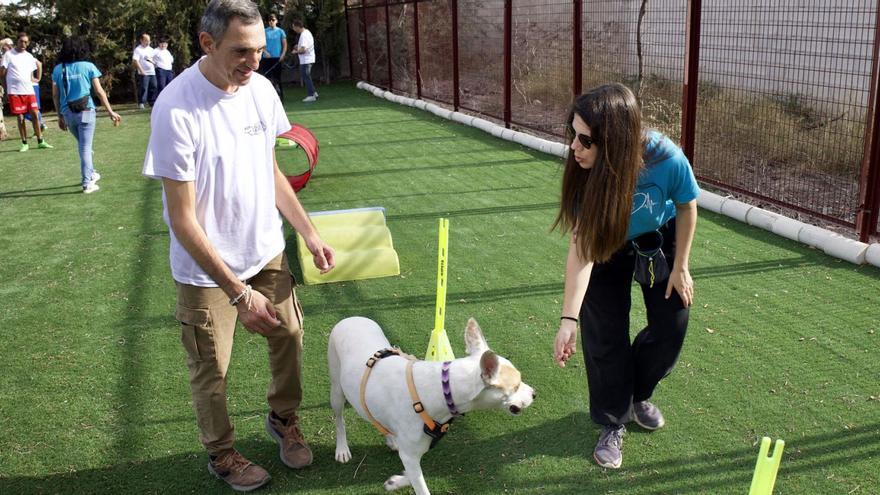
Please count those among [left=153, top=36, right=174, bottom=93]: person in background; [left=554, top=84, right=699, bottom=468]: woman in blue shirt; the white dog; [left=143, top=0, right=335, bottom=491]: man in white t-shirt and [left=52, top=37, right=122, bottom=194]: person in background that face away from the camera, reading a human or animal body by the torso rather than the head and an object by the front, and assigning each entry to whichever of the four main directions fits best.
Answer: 1

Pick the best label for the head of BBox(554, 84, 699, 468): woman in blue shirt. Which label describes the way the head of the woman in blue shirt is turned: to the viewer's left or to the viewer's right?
to the viewer's left

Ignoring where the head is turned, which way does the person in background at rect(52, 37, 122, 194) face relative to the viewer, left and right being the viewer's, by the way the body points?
facing away from the viewer

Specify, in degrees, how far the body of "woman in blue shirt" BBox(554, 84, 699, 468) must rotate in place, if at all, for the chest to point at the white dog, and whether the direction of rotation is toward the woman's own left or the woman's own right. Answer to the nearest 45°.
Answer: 0° — they already face it

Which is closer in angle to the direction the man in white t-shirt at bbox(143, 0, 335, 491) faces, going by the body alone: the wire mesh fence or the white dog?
the white dog

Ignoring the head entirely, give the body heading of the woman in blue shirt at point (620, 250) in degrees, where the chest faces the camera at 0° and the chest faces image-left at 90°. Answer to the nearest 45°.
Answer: approximately 45°

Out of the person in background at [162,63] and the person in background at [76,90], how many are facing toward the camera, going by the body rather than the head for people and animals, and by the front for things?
1

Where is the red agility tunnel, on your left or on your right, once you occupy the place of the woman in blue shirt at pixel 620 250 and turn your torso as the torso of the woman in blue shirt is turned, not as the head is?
on your right

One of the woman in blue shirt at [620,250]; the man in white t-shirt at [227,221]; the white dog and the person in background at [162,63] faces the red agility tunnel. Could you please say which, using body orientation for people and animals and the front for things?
the person in background

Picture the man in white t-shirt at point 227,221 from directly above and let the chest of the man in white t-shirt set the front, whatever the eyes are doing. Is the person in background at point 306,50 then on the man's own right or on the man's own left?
on the man's own left

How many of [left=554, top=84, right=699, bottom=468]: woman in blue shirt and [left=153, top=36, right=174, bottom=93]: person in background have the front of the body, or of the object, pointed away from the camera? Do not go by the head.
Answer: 0

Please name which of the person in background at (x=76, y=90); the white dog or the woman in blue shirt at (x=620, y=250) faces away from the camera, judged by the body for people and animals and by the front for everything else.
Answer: the person in background

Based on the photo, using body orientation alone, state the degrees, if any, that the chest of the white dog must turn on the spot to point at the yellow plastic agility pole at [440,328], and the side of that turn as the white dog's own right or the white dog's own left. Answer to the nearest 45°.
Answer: approximately 135° to the white dog's own left

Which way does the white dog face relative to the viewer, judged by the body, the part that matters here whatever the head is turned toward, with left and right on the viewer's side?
facing the viewer and to the right of the viewer

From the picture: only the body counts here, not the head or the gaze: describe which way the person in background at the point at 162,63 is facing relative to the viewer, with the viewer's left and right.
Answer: facing the viewer

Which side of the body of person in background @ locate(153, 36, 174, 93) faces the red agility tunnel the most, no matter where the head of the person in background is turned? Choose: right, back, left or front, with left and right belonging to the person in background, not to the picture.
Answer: front

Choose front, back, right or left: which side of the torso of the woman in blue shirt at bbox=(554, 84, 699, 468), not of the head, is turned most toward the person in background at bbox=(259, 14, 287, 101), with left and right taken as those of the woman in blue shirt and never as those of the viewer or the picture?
right

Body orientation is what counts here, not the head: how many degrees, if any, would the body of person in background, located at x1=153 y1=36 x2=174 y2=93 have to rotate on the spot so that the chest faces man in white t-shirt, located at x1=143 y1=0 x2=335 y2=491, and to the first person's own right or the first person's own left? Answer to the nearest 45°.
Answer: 0° — they already face them
